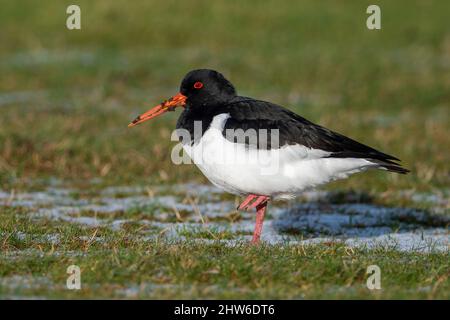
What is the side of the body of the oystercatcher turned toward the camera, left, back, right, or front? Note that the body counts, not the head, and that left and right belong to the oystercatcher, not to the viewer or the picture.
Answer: left
